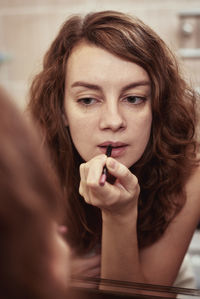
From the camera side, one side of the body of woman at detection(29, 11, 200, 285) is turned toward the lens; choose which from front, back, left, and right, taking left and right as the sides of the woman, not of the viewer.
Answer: front

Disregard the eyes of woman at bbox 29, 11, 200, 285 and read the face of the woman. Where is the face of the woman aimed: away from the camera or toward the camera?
toward the camera
